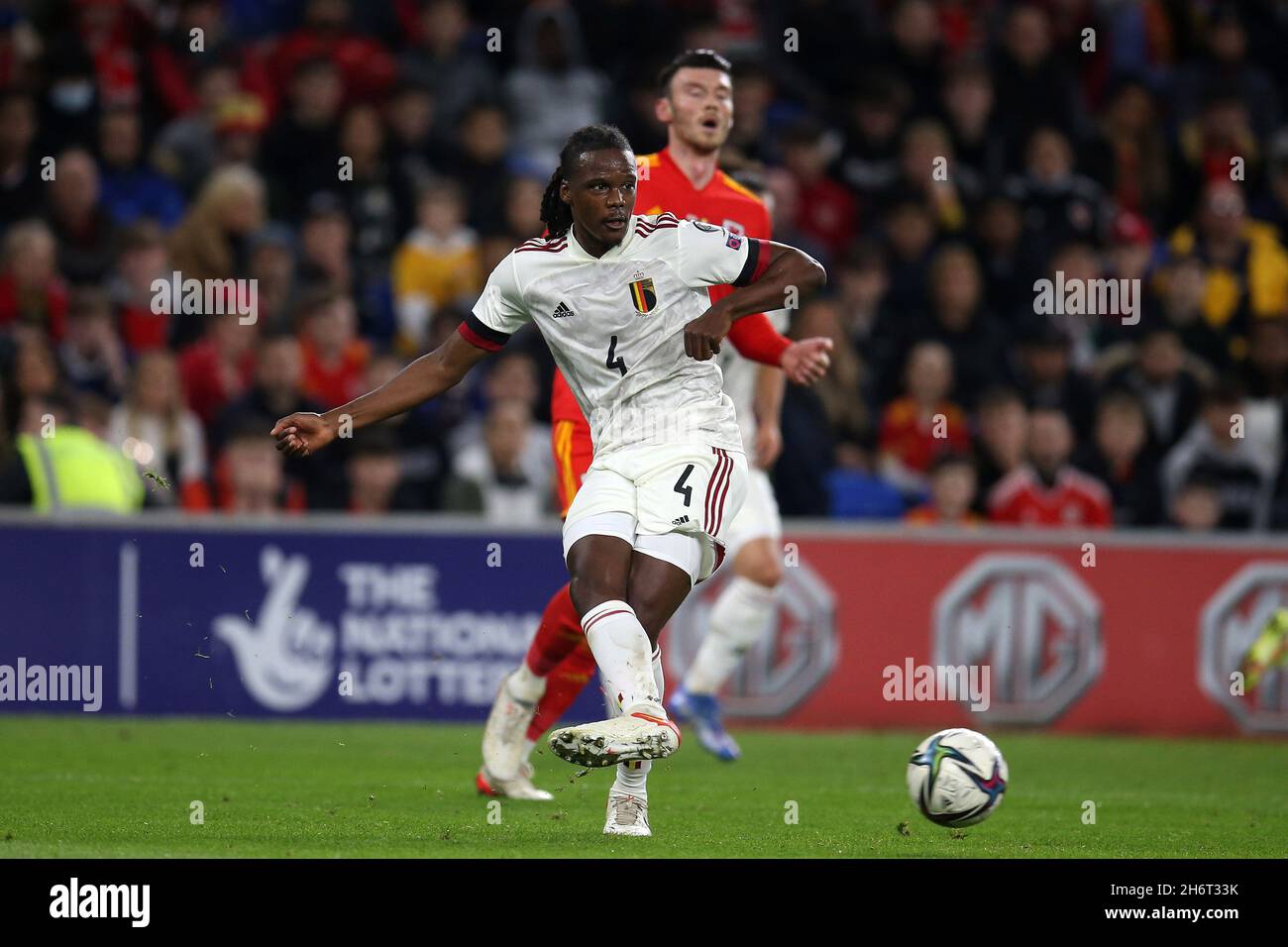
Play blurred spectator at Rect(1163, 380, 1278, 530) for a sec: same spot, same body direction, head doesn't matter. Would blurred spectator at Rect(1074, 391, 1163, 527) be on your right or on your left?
on your right

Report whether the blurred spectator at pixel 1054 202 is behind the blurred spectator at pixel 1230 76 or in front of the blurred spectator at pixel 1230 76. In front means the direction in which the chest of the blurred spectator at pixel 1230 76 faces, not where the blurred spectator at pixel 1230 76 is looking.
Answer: in front

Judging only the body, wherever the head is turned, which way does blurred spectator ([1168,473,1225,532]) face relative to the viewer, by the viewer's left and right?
facing the viewer

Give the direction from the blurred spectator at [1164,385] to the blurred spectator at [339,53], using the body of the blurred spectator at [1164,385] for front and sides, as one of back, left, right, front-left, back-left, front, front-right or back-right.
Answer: right

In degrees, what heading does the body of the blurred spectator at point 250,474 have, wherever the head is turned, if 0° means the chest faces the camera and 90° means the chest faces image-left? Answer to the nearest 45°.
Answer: approximately 0°

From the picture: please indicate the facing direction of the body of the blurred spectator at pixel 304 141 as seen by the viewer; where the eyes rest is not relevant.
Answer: toward the camera

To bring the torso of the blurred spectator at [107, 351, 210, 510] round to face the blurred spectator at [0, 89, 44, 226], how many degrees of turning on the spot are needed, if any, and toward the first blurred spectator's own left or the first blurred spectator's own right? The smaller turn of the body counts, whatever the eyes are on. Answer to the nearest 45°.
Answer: approximately 135° to the first blurred spectator's own right

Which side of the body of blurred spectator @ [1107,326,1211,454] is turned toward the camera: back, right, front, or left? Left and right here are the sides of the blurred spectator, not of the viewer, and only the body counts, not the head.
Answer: front

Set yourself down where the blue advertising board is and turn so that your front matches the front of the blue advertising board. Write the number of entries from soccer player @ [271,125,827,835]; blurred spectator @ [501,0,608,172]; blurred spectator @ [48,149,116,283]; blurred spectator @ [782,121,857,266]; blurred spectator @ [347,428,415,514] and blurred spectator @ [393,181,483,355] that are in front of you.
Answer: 1

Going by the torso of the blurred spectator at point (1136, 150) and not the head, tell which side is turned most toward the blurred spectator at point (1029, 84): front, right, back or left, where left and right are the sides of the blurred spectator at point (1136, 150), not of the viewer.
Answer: right

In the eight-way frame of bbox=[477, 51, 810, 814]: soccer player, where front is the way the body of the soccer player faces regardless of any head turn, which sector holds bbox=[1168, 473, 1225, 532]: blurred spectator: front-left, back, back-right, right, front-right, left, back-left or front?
left

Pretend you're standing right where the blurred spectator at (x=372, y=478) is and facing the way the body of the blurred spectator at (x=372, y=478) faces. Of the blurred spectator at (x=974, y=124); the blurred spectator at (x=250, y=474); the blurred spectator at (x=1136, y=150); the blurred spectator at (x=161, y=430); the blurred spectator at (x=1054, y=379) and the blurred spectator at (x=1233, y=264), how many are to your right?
2
